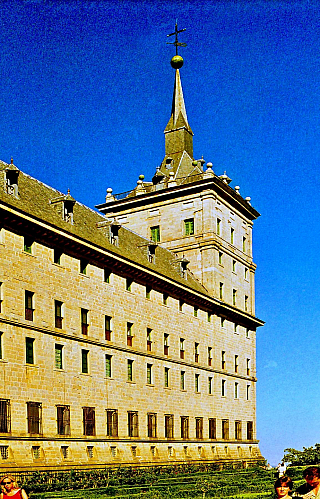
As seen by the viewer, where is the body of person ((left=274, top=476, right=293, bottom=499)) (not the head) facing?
toward the camera

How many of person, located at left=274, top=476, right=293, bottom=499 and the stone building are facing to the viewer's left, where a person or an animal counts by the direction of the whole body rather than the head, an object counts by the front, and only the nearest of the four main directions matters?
0

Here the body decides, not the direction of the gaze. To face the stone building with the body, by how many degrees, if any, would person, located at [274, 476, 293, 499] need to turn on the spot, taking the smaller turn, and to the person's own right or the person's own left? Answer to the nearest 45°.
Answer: approximately 180°

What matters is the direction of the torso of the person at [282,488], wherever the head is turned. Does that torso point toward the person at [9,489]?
no

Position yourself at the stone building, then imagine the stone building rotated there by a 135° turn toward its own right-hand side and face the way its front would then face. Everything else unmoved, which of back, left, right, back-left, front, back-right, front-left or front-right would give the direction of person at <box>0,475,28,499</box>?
left

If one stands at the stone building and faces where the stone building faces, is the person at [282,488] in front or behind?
in front
